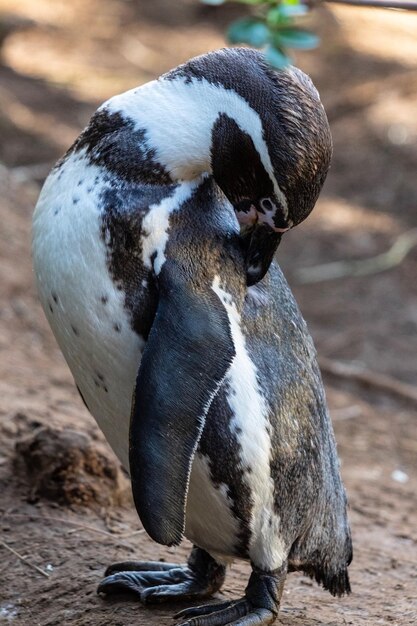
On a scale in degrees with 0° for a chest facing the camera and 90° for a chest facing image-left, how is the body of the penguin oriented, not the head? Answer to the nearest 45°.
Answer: approximately 90°
